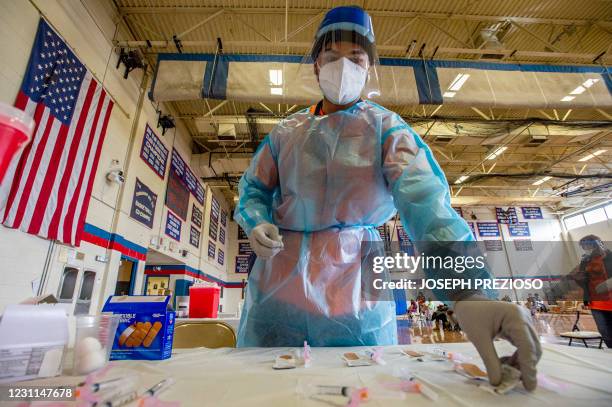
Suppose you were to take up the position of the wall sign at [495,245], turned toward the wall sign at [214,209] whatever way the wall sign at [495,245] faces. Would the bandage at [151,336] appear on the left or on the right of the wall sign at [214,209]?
left

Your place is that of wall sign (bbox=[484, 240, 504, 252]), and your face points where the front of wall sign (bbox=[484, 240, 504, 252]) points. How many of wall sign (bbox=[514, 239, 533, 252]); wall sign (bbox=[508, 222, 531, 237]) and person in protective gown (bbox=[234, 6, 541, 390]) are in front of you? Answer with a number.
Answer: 1

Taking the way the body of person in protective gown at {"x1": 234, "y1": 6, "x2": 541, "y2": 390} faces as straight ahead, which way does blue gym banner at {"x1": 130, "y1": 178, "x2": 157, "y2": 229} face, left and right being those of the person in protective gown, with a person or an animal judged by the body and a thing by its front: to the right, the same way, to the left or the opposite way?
to the left

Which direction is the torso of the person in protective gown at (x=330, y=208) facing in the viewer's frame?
toward the camera

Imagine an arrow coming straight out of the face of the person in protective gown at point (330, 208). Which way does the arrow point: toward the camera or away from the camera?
toward the camera

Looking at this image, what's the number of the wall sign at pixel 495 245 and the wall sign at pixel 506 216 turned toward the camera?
2

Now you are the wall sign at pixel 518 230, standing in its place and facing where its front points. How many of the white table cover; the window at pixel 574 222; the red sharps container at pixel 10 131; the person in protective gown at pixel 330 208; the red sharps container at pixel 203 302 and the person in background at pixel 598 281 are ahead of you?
5

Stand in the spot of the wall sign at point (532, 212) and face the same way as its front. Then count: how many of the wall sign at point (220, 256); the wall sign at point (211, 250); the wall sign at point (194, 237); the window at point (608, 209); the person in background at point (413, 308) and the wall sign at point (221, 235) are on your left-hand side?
1

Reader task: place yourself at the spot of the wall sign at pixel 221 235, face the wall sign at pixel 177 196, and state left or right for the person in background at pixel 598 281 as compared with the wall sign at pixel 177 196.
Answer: left

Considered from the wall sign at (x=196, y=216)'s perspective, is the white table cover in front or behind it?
in front

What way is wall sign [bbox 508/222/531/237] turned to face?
toward the camera

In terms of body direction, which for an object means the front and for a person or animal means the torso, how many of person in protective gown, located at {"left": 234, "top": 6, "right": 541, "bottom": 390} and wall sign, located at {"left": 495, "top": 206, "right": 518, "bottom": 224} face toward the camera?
2

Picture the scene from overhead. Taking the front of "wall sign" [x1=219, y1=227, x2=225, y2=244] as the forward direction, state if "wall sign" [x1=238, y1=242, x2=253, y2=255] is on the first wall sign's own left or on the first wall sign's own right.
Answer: on the first wall sign's own left

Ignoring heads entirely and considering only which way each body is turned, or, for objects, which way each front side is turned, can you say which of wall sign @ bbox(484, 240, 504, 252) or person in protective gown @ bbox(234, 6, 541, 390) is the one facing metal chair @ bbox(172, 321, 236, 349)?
the wall sign

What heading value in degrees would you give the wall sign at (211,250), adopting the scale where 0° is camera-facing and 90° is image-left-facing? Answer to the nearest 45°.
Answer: approximately 315°

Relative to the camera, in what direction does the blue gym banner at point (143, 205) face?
facing the viewer and to the right of the viewer
